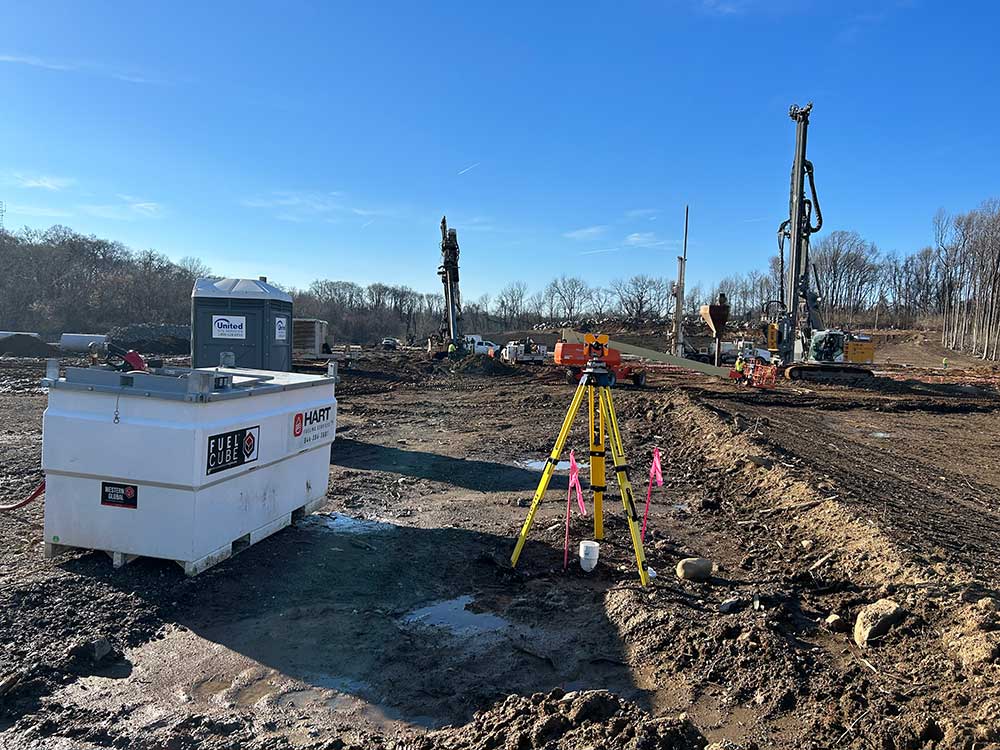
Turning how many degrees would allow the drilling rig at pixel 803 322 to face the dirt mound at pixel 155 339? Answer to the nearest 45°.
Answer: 0° — it already faces it

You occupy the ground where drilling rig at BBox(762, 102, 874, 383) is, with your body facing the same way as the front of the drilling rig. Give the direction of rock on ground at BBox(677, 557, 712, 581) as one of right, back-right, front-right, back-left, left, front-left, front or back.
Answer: left

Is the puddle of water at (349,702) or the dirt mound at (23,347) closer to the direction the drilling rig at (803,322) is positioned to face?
the dirt mound

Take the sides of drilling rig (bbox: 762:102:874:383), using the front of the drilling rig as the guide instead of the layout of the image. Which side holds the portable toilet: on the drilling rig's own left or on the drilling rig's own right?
on the drilling rig's own left

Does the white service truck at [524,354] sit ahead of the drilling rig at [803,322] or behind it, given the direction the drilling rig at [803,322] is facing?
ahead

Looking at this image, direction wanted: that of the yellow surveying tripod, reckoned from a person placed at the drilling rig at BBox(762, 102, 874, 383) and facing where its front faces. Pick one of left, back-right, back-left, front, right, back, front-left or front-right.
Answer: left

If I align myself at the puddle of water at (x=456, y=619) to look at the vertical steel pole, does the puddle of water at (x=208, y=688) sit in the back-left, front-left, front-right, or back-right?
back-left

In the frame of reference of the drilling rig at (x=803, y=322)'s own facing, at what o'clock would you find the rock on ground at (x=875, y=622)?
The rock on ground is roughly at 9 o'clock from the drilling rig.

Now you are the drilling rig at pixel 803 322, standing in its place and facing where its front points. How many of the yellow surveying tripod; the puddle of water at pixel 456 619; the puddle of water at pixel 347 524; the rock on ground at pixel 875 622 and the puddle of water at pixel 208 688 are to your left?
5

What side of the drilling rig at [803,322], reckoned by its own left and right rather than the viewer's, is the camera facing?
left

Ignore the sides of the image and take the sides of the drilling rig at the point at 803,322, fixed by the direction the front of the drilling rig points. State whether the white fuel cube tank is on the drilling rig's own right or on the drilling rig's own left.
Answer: on the drilling rig's own left

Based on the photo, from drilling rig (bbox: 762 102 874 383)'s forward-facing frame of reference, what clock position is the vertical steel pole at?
The vertical steel pole is roughly at 1 o'clock from the drilling rig.

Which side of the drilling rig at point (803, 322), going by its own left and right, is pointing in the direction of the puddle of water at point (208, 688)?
left

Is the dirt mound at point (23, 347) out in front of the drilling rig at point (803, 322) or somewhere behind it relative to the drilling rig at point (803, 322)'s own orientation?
in front

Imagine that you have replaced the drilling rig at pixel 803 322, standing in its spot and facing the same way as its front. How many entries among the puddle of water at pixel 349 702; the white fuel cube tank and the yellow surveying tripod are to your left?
3

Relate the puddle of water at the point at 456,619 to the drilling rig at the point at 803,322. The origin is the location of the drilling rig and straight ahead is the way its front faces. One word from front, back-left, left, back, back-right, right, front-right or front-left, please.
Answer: left
